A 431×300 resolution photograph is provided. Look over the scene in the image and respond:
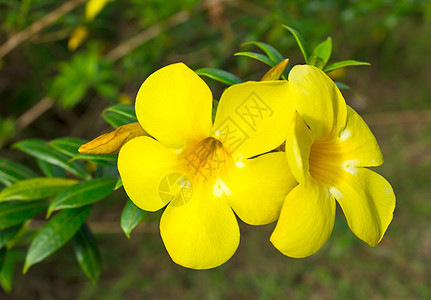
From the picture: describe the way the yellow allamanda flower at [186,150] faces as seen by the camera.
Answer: facing the viewer
